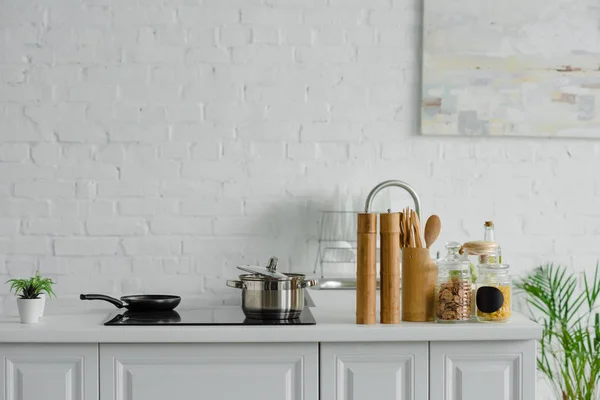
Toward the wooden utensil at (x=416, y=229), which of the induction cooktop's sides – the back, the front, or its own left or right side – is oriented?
left

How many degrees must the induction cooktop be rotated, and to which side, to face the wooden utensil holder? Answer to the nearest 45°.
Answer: approximately 90° to its left

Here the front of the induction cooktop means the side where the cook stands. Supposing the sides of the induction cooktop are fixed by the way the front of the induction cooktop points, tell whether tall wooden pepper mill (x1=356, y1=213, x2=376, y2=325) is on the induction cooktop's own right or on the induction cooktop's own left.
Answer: on the induction cooktop's own left

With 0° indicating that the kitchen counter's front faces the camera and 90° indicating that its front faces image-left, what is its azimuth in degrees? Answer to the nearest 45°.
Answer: approximately 0°

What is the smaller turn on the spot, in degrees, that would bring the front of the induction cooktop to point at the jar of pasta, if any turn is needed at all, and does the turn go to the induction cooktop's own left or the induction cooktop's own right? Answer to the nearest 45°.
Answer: approximately 90° to the induction cooktop's own left

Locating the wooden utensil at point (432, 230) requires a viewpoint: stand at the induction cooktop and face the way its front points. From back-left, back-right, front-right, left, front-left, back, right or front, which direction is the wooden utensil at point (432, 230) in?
left
